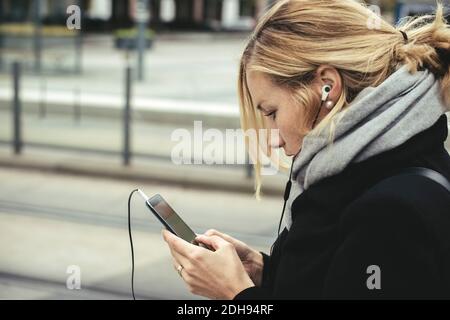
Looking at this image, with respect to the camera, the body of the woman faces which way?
to the viewer's left

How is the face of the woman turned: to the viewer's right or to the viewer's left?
to the viewer's left

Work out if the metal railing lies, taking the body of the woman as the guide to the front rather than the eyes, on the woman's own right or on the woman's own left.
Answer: on the woman's own right
